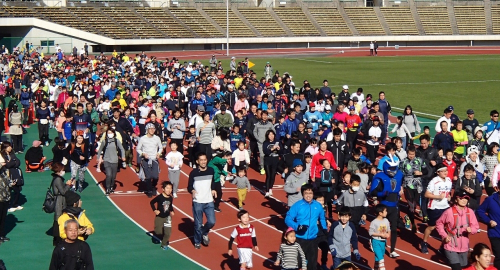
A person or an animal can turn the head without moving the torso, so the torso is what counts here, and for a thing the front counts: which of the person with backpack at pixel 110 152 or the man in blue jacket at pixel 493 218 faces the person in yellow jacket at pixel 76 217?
the person with backpack

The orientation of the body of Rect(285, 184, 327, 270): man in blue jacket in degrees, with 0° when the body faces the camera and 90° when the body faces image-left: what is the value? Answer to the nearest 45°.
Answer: approximately 0°

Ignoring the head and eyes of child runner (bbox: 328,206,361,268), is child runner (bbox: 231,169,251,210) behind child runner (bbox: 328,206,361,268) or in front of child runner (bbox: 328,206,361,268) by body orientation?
behind

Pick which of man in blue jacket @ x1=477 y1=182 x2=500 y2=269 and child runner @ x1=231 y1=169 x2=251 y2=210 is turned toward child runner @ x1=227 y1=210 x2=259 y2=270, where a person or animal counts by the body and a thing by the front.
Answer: child runner @ x1=231 y1=169 x2=251 y2=210

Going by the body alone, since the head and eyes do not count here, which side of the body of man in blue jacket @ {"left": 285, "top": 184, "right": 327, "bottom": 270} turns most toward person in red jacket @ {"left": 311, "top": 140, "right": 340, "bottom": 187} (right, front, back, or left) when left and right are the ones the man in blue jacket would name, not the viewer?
back

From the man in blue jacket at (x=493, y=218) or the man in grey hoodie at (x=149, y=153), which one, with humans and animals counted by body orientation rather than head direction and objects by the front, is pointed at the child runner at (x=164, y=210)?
the man in grey hoodie

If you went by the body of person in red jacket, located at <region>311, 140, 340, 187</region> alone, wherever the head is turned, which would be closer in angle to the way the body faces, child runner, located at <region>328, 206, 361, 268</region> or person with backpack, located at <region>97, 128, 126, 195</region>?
the child runner

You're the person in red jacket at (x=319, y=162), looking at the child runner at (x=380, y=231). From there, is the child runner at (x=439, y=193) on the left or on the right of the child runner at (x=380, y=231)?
left

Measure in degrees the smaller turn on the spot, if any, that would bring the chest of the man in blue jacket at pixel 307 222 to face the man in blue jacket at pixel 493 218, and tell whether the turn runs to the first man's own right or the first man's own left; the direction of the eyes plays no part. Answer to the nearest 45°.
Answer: approximately 90° to the first man's own left

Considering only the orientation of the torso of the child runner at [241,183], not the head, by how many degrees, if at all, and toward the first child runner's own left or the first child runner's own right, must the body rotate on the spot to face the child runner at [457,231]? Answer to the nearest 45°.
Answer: approximately 45° to the first child runner's own left
